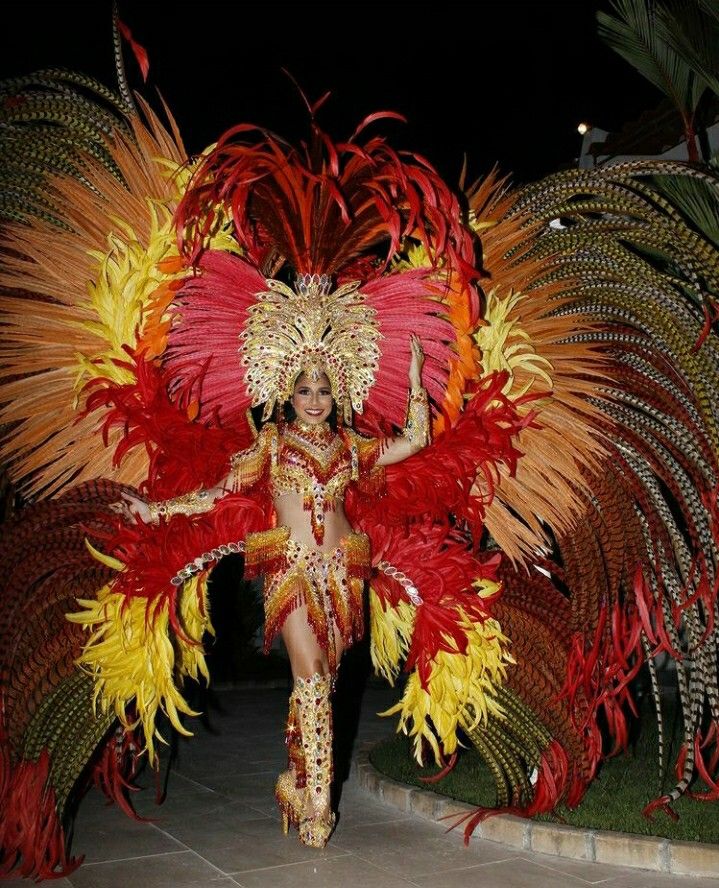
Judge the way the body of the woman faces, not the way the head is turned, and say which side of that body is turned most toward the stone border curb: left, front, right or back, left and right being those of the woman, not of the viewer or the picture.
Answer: left

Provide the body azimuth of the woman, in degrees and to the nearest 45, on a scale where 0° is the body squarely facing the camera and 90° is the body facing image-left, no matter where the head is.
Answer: approximately 0°
